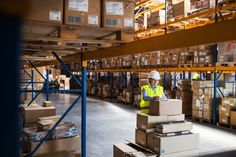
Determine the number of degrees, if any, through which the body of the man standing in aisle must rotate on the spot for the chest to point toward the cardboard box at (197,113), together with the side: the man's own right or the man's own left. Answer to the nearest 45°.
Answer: approximately 135° to the man's own left

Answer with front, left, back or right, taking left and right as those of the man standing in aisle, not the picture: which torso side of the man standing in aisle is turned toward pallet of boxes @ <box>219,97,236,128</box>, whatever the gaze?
left

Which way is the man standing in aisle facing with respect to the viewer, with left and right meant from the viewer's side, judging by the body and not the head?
facing the viewer and to the right of the viewer

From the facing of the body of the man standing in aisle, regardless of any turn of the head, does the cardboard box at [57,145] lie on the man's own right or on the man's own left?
on the man's own right

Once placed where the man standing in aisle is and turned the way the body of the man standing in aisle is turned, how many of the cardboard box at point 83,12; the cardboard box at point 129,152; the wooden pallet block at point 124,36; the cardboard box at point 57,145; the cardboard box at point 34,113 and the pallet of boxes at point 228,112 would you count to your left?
1

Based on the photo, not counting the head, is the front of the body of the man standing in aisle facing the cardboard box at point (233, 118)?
no

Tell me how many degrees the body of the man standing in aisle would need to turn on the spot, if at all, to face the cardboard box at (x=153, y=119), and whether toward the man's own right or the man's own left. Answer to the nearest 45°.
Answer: approximately 45° to the man's own right

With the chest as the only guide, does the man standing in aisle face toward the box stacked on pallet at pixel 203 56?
no

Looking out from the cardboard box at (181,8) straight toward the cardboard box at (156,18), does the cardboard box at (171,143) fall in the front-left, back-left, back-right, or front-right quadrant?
back-left

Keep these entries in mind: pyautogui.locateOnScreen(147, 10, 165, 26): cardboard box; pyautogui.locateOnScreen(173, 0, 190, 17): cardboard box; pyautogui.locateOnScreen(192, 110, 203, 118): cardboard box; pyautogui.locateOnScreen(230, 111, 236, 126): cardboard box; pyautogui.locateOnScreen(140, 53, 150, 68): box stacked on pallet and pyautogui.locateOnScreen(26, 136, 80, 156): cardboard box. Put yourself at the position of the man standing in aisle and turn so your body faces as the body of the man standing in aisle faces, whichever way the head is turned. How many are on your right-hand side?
1

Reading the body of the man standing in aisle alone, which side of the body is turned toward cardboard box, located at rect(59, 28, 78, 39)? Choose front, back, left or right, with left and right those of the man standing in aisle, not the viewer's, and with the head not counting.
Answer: right

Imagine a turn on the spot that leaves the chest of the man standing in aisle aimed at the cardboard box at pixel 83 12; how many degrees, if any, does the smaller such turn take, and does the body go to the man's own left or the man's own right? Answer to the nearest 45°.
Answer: approximately 45° to the man's own right
